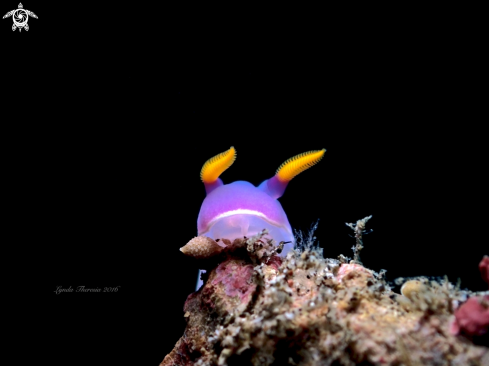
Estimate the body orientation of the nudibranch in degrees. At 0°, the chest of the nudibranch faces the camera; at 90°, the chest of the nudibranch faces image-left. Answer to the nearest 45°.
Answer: approximately 0°
